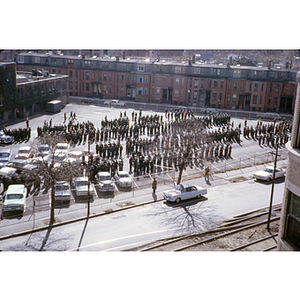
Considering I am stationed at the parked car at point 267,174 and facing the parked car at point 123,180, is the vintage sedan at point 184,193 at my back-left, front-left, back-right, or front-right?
front-left

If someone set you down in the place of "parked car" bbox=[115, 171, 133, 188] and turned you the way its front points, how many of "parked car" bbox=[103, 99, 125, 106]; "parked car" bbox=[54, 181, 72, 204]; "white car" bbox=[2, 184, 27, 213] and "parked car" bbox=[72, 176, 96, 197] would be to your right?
3

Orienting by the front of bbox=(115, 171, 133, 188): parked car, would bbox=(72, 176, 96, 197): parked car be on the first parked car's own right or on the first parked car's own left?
on the first parked car's own right

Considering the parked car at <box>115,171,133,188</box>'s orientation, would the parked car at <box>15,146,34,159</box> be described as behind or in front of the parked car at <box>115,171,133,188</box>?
behind

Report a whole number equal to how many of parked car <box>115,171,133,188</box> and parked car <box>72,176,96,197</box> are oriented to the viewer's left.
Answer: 0

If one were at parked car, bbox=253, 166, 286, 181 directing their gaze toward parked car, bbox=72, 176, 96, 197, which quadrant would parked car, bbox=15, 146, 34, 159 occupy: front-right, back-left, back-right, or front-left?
front-right

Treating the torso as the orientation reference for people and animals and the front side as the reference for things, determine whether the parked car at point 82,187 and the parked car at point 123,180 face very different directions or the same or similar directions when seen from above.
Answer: same or similar directions

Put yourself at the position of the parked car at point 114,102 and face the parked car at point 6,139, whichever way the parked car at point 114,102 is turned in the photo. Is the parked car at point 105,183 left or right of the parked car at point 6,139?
left

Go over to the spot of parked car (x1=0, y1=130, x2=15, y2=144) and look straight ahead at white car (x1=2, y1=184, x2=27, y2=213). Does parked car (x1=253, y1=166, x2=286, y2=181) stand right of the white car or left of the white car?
left

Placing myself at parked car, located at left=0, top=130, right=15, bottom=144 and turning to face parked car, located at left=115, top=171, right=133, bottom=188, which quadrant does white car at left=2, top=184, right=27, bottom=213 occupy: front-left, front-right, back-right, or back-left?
front-right
